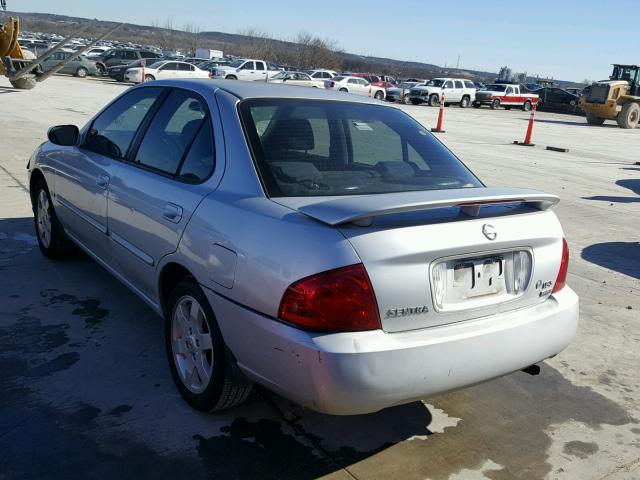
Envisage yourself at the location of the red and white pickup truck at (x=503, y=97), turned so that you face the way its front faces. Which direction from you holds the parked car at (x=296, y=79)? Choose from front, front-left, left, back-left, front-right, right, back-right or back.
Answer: front

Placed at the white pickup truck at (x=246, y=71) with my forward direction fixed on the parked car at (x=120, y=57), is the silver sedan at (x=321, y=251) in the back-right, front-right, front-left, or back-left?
back-left

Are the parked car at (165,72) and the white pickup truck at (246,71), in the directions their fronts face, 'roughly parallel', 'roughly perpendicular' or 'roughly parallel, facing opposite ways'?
roughly parallel

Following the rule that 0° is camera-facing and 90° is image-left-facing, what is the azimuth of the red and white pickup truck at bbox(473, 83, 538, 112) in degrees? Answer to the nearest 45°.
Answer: approximately 45°

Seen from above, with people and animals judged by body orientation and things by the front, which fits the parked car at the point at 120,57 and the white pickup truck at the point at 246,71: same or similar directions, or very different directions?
same or similar directions

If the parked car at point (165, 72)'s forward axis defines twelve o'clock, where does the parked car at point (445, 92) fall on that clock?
the parked car at point (445, 92) is roughly at 7 o'clock from the parked car at point (165, 72).

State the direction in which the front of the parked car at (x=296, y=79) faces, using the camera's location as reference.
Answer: facing the viewer and to the left of the viewer

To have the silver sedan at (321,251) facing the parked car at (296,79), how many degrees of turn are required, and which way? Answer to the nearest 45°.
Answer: approximately 45° to its right

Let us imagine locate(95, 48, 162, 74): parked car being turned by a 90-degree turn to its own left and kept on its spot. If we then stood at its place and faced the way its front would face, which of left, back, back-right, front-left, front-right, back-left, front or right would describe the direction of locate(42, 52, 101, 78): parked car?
right

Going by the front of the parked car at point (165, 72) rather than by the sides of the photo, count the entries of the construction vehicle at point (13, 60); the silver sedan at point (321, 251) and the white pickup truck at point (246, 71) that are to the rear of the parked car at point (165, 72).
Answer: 1
